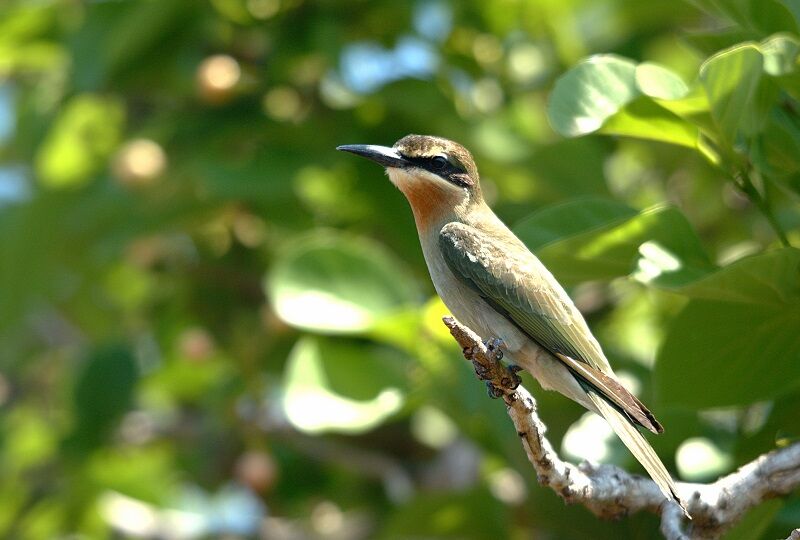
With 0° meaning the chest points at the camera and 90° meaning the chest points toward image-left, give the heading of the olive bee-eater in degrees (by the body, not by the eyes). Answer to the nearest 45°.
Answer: approximately 90°

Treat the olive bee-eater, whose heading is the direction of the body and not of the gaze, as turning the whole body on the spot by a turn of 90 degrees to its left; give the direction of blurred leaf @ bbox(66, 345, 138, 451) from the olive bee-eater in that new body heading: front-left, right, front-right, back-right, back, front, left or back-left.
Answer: back-right
